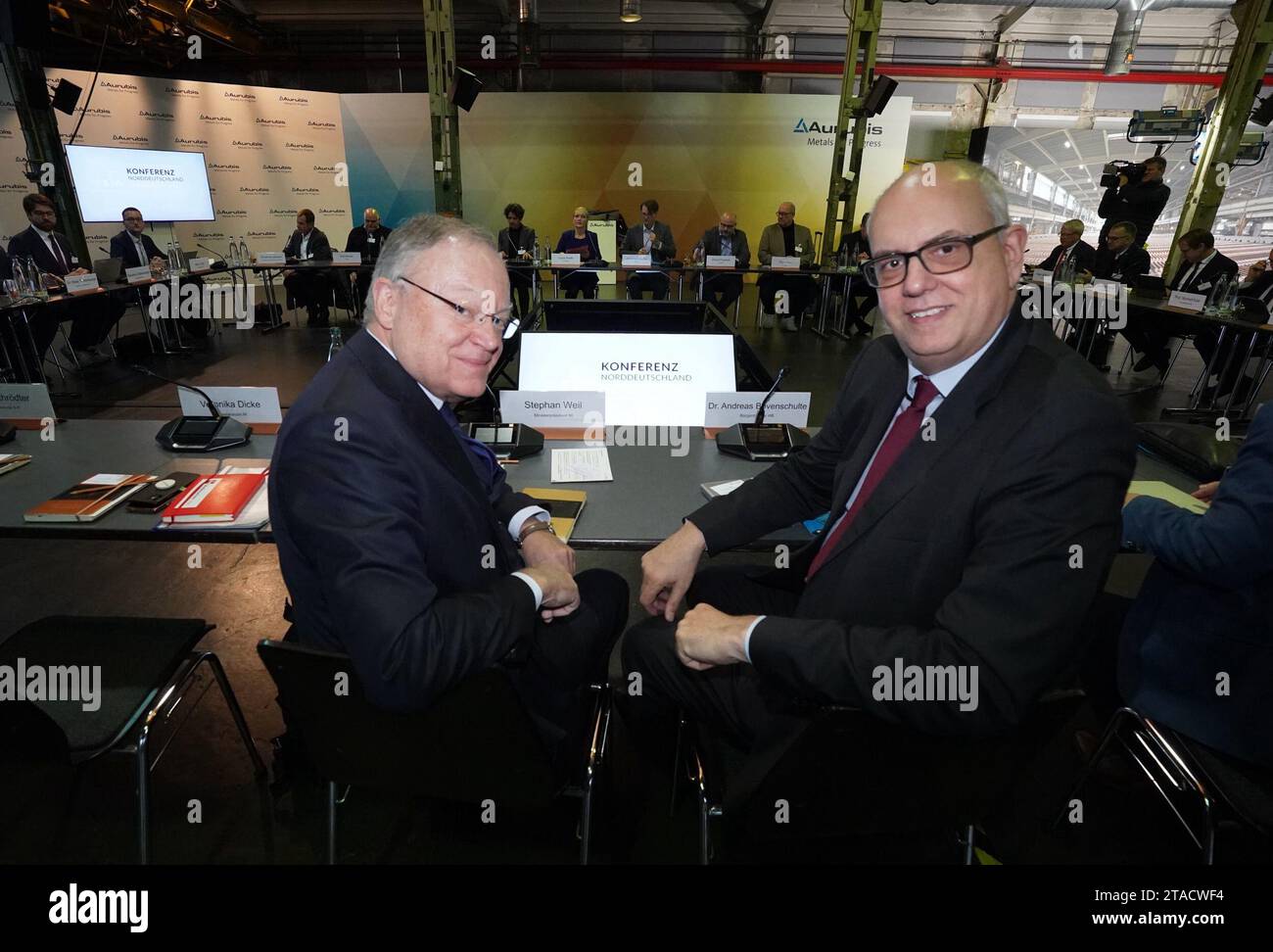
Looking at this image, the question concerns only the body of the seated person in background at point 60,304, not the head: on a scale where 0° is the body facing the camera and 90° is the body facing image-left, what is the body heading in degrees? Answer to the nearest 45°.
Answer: approximately 315°

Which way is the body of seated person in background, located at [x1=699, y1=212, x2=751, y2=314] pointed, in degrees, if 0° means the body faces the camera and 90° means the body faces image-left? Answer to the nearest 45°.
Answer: approximately 0°

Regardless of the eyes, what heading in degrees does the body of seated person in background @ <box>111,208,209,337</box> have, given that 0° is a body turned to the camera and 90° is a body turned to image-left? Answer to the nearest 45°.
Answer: approximately 315°

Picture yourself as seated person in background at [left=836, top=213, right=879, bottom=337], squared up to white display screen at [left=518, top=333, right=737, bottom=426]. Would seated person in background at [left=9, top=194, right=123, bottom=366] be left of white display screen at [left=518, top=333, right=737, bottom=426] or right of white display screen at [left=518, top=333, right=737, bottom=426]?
right

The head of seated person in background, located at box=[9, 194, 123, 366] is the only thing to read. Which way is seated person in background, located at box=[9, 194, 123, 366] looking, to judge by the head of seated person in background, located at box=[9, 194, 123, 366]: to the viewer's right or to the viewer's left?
to the viewer's right

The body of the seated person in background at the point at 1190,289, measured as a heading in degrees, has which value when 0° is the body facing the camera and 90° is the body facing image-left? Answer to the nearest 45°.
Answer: approximately 45°

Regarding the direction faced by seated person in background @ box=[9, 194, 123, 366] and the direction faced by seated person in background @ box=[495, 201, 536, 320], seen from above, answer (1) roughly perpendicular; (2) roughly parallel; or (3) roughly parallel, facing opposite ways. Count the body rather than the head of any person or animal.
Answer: roughly perpendicular

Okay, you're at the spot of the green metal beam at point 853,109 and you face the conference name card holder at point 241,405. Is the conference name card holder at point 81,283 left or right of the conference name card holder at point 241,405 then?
right

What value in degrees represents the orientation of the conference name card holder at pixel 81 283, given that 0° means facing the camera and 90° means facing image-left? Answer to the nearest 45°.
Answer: approximately 315°

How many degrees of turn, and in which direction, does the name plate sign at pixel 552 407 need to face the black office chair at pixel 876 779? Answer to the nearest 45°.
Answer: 0° — it already faces it

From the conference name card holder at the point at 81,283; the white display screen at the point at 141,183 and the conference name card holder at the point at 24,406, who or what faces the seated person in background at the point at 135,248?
the white display screen

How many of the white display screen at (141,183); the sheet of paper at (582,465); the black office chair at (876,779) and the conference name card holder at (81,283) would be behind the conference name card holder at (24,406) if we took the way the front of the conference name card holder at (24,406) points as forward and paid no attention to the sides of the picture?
2

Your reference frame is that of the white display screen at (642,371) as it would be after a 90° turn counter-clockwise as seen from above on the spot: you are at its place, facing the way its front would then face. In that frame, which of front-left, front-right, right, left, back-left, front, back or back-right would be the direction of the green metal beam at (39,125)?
back-left

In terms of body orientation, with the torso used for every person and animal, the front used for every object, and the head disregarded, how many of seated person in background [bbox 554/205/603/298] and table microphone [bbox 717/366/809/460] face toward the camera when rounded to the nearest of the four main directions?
2
